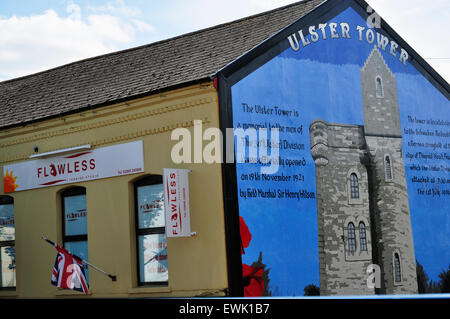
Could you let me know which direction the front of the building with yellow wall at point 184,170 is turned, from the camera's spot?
facing the viewer and to the left of the viewer
